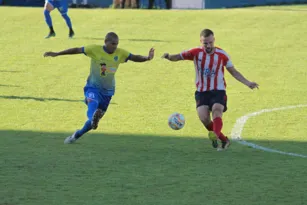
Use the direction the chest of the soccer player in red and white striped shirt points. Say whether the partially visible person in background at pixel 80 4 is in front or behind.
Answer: behind

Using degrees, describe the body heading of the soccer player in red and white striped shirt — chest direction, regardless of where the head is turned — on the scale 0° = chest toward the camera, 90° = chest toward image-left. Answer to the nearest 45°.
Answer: approximately 0°

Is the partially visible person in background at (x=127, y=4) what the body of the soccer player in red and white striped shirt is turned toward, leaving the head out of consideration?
no
